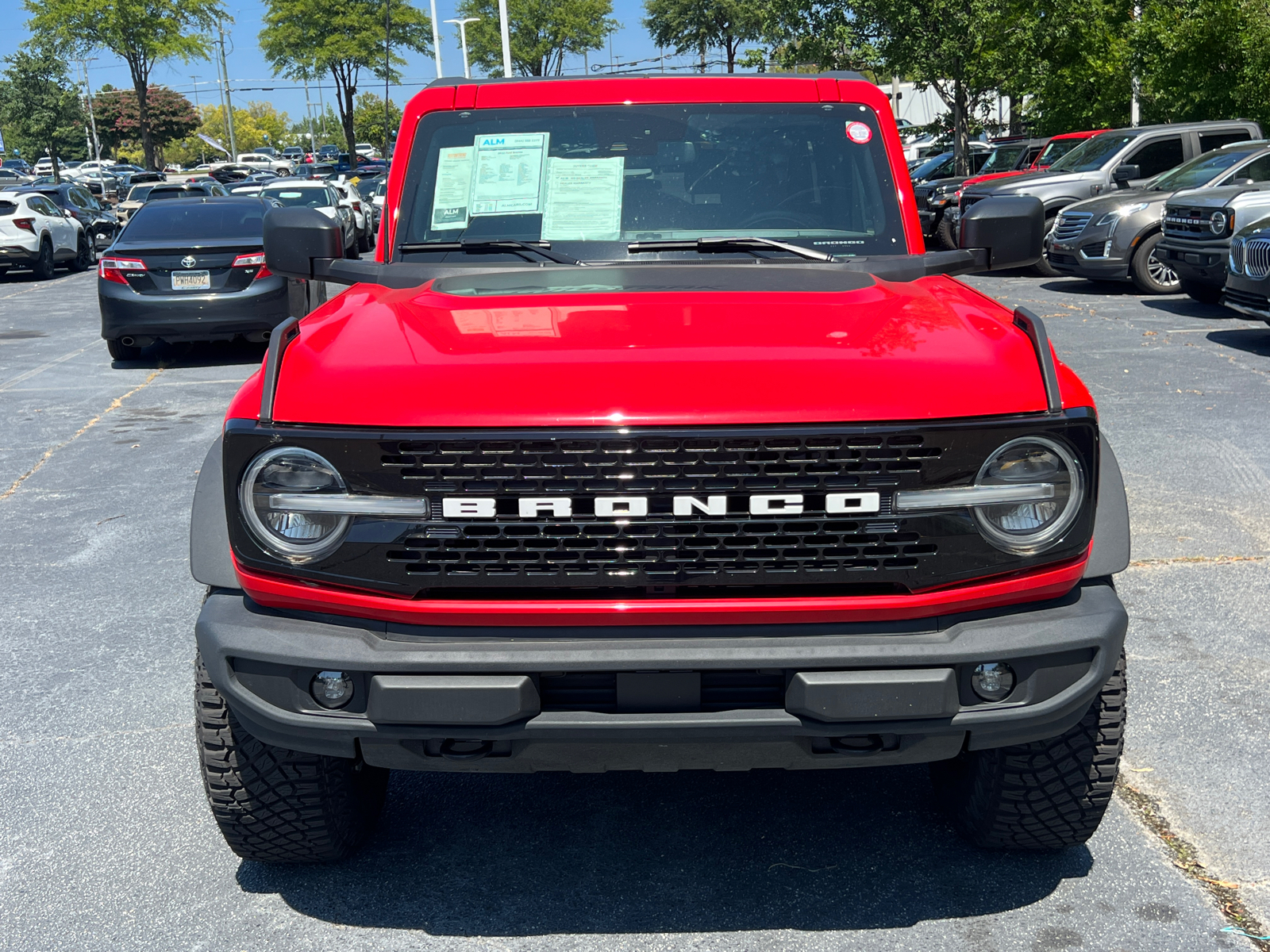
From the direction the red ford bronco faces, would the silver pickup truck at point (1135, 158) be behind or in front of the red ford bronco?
behind

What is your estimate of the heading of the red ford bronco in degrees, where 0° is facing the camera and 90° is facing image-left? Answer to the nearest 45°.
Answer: approximately 0°

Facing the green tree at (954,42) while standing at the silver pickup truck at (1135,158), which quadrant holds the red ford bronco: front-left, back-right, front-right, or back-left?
back-left

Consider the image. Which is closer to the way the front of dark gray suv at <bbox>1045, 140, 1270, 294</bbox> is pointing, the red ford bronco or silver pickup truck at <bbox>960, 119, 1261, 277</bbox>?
the red ford bronco

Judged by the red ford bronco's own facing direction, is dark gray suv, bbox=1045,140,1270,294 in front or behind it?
behind

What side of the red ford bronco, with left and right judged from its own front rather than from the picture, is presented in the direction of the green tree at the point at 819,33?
back

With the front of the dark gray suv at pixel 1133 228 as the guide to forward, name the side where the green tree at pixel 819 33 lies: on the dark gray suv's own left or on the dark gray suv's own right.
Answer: on the dark gray suv's own right

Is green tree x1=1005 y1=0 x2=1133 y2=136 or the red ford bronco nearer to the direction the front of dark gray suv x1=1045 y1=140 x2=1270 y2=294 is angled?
the red ford bronco

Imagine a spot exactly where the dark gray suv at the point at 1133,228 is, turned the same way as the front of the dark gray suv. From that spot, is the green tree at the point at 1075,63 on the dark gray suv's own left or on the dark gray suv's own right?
on the dark gray suv's own right

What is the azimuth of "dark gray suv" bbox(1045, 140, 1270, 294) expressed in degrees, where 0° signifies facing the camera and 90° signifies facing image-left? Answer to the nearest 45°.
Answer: approximately 45°
